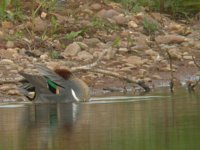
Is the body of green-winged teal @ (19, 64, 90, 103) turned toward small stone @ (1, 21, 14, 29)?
no

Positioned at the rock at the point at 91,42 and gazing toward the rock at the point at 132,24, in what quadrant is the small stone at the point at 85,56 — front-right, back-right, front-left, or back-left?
back-right

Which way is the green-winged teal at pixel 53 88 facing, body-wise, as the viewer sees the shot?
to the viewer's right

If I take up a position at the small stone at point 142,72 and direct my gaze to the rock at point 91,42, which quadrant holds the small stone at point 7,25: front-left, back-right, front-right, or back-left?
front-left

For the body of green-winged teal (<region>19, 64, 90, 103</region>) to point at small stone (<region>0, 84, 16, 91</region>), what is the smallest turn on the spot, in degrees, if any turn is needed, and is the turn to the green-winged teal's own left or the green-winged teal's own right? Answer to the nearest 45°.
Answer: approximately 135° to the green-winged teal's own left

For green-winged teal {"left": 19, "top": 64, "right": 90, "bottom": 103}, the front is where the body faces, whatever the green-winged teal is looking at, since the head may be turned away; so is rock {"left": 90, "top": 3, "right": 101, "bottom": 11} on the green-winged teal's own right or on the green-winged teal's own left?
on the green-winged teal's own left

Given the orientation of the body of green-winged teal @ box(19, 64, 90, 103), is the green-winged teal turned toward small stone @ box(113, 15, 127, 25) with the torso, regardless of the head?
no

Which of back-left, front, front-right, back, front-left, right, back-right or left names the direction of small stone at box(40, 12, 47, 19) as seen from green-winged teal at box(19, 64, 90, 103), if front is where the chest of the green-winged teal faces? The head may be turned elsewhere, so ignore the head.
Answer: left

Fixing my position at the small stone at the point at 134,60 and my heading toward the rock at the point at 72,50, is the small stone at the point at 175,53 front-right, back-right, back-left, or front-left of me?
back-right

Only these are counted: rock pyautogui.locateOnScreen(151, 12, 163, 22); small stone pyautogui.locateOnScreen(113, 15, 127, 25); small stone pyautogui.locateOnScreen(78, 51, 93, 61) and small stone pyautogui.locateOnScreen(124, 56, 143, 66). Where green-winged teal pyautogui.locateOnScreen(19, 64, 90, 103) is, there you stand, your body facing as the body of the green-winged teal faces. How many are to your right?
0
